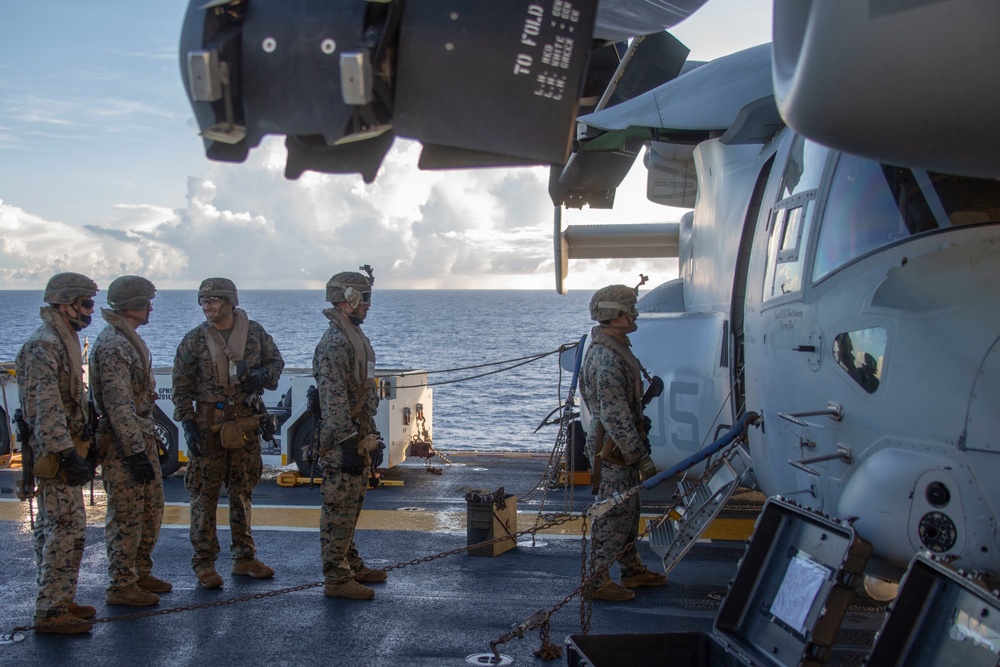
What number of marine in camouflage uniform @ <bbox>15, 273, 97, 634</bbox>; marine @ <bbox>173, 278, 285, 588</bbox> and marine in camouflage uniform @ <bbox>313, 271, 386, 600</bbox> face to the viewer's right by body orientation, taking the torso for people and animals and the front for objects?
2

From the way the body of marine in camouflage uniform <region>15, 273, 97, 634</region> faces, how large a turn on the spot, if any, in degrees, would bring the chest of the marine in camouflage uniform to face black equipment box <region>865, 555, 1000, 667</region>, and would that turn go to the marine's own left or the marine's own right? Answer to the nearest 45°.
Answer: approximately 45° to the marine's own right

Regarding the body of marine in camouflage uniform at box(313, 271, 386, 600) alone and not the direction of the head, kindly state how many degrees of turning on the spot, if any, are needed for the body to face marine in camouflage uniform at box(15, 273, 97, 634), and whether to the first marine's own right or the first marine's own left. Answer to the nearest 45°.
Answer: approximately 180°

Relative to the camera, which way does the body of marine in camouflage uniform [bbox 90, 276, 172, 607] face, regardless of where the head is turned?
to the viewer's right

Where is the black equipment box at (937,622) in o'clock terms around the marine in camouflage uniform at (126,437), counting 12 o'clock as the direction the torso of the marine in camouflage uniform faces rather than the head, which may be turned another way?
The black equipment box is roughly at 2 o'clock from the marine in camouflage uniform.

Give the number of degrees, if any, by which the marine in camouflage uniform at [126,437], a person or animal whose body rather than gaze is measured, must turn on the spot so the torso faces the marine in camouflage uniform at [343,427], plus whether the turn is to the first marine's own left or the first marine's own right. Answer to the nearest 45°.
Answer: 0° — they already face them

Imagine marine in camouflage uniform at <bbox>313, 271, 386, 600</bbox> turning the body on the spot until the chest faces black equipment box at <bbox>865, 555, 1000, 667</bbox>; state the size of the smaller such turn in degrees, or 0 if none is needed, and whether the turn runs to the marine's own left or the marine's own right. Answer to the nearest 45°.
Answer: approximately 45° to the marine's own right

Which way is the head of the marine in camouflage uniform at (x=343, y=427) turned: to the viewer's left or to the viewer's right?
to the viewer's right

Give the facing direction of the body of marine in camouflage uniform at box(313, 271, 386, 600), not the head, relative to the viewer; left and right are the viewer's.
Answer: facing to the right of the viewer

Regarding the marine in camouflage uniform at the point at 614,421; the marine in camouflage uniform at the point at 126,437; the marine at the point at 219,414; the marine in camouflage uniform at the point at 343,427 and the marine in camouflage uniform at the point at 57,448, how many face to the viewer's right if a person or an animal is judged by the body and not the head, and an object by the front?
4

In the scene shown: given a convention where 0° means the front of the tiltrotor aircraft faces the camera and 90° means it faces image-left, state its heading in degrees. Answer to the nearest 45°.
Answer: approximately 315°

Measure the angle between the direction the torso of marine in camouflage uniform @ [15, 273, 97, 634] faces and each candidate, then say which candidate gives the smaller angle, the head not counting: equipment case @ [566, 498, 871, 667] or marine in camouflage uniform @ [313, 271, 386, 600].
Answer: the marine in camouflage uniform
